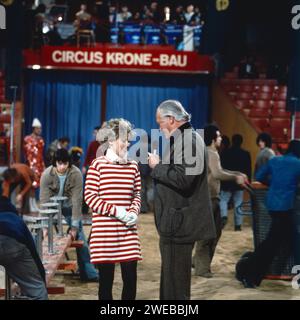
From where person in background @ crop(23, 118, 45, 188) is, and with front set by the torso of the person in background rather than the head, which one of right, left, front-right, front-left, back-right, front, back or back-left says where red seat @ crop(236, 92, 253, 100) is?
left

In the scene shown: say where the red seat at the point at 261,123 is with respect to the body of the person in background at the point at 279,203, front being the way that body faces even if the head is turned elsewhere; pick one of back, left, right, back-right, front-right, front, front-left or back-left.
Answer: front-left

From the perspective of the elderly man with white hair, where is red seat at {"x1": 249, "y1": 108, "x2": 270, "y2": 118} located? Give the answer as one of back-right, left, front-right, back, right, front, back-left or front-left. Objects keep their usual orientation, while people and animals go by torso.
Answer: right

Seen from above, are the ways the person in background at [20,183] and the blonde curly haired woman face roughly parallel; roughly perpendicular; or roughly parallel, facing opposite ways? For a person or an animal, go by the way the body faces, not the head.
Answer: roughly perpendicular

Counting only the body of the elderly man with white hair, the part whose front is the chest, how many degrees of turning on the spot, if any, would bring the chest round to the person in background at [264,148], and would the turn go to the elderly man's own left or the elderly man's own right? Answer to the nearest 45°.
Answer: approximately 90° to the elderly man's own right

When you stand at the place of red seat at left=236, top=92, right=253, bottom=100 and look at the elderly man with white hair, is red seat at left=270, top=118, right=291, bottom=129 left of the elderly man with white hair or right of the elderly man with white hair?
left

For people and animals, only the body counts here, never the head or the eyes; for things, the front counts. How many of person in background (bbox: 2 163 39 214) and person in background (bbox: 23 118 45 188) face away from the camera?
0

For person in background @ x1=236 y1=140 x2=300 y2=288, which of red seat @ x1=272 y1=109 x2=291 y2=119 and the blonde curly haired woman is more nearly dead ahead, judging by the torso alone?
the red seat

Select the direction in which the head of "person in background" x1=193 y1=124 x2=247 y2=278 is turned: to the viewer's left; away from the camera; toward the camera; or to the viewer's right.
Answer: to the viewer's right

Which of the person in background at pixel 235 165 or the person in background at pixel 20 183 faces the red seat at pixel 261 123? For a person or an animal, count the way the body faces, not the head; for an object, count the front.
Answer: the person in background at pixel 235 165

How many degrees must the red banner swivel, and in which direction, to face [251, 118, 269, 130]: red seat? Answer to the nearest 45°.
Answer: approximately 90° to its left

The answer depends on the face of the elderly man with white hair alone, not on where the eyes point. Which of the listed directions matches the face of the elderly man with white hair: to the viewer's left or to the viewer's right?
to the viewer's left
